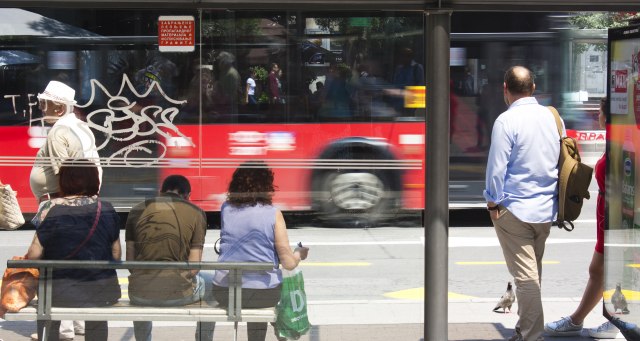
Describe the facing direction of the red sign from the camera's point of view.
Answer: facing the viewer

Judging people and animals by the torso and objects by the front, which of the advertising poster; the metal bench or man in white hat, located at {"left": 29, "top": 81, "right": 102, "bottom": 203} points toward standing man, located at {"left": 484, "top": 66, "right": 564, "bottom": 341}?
the advertising poster

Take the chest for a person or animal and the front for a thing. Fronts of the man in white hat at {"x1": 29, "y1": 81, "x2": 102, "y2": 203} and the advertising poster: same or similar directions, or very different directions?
same or similar directions

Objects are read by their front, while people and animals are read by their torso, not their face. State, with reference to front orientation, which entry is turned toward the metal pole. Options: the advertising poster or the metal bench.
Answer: the advertising poster

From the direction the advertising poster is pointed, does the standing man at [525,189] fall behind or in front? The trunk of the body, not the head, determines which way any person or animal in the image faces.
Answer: in front

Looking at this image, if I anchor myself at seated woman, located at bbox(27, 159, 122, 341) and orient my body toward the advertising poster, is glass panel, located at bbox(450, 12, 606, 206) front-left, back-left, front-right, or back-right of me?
front-left

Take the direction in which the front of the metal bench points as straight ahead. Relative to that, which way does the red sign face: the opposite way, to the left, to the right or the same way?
the opposite way

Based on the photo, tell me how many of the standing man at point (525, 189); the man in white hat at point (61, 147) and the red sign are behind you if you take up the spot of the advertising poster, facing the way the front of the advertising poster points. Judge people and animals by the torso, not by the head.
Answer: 0

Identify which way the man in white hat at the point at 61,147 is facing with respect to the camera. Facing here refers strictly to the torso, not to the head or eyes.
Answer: to the viewer's left

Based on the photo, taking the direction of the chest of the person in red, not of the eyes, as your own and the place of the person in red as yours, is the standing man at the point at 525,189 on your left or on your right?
on your left

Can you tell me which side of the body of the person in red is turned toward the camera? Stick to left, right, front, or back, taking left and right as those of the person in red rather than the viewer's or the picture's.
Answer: left

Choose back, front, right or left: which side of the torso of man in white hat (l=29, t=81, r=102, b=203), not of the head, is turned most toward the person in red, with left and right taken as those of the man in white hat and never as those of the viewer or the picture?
back

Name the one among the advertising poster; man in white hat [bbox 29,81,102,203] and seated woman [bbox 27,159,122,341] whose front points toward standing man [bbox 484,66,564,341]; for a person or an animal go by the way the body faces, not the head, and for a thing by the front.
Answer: the advertising poster

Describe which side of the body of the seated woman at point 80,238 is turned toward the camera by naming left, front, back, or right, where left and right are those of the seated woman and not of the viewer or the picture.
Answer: back

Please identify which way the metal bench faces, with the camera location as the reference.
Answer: facing away from the viewer

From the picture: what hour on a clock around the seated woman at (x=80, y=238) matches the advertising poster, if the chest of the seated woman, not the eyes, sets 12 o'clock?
The advertising poster is roughly at 3 o'clock from the seated woman.

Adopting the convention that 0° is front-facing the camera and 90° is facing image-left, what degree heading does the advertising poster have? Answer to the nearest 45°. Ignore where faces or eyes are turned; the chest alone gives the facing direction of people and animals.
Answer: approximately 45°

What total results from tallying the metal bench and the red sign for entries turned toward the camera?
1

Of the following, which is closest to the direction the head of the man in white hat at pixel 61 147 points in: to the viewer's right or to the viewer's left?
to the viewer's left

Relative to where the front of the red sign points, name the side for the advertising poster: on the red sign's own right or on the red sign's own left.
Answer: on the red sign's own left
